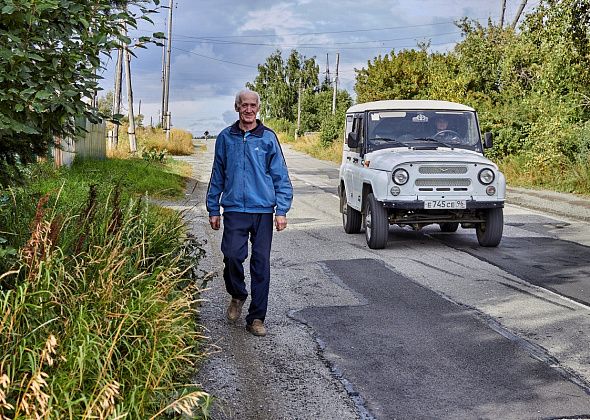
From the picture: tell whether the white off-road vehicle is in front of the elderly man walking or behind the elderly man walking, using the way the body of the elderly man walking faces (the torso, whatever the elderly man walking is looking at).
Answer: behind

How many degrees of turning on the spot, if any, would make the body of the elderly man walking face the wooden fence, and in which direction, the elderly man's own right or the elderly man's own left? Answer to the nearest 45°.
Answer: approximately 180°

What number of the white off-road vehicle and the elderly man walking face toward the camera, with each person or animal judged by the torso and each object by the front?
2

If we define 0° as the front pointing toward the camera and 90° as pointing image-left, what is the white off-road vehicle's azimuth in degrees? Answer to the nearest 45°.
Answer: approximately 0°

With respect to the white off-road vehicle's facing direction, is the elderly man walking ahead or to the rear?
ahead

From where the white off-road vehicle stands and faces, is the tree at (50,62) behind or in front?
in front

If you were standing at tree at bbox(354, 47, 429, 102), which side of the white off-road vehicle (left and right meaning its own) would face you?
back

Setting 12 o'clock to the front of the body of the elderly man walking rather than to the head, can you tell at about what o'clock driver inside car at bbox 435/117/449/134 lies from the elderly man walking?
The driver inside car is roughly at 7 o'clock from the elderly man walking.

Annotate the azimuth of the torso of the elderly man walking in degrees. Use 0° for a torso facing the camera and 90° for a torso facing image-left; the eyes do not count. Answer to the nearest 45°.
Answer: approximately 0°

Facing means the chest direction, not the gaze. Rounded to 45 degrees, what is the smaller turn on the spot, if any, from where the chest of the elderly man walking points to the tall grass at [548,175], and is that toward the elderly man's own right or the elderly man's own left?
approximately 135° to the elderly man's own left

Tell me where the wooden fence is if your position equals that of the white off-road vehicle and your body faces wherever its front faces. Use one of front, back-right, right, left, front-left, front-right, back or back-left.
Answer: back-right

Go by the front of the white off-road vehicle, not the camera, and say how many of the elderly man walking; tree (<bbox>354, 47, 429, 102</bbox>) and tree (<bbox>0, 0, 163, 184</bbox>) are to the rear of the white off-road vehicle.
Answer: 1
